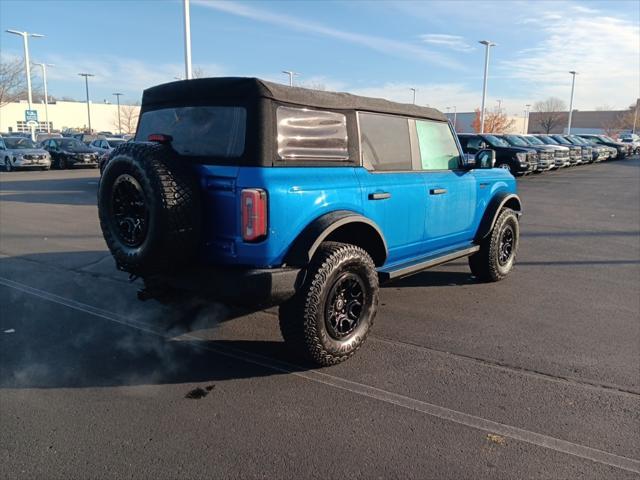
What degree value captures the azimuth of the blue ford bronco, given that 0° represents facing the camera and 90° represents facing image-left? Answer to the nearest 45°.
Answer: approximately 225°

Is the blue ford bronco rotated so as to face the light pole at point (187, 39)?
no

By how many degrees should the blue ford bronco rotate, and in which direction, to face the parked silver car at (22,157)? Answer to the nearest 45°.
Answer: approximately 90° to its left

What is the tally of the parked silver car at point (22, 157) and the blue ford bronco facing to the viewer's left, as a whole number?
0

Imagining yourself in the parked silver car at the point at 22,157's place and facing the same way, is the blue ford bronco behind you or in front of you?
in front

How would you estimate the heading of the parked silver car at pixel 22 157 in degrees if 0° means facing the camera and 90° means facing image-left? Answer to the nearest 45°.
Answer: approximately 315°

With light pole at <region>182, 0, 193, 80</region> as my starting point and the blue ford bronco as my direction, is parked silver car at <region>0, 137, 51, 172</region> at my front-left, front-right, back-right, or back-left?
back-right
